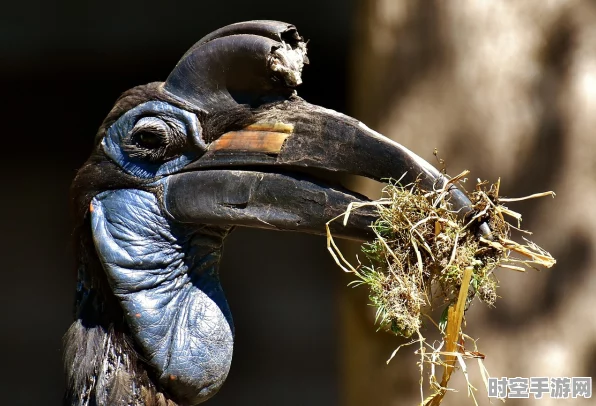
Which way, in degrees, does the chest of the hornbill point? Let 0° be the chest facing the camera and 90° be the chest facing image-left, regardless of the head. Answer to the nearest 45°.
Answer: approximately 270°
